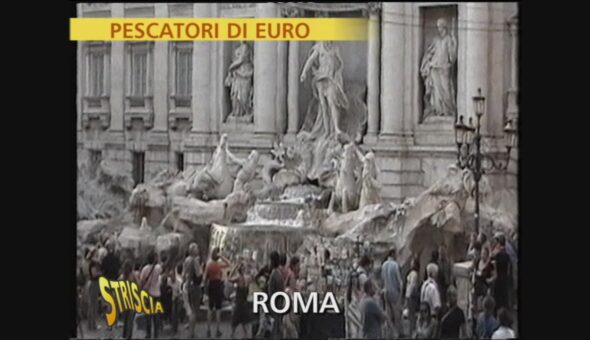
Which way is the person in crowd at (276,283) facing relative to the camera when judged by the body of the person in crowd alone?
away from the camera

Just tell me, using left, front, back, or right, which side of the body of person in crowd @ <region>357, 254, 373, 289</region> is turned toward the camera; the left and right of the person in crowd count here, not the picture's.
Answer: back

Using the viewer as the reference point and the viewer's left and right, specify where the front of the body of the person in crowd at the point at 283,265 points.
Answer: facing away from the viewer

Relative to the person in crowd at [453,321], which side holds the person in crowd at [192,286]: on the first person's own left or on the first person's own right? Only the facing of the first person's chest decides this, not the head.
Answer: on the first person's own left

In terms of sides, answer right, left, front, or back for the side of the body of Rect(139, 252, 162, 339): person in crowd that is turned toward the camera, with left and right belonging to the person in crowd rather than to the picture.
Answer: back
